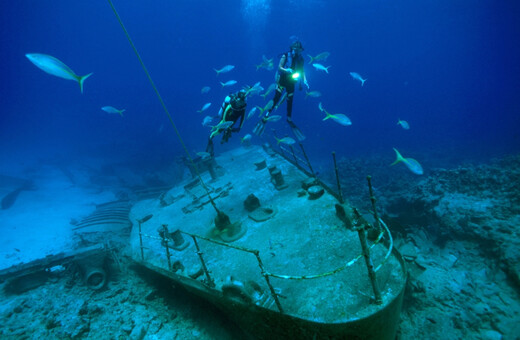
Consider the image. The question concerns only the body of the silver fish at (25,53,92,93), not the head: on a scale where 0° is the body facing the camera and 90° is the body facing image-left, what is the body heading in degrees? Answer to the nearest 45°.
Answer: approximately 90°

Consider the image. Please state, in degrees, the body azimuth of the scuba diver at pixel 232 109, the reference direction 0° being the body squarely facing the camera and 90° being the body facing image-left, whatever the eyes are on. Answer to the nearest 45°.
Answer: approximately 315°

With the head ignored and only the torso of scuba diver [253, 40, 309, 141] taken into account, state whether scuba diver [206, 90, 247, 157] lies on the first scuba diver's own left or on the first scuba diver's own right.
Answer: on the first scuba diver's own right

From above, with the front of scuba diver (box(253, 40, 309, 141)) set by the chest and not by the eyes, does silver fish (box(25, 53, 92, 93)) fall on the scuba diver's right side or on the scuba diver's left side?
on the scuba diver's right side

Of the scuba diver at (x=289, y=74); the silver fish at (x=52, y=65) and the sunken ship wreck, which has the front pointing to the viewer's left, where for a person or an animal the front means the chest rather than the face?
the silver fish

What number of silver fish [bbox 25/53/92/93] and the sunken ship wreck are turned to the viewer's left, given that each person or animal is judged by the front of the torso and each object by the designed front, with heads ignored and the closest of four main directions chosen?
1

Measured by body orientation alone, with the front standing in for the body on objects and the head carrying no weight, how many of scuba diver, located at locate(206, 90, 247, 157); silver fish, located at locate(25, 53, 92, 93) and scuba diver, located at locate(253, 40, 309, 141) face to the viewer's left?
1

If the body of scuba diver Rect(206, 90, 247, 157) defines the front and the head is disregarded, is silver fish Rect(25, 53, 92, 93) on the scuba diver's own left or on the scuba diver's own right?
on the scuba diver's own right

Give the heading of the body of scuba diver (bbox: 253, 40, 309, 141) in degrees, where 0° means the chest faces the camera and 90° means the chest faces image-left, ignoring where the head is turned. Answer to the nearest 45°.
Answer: approximately 315°

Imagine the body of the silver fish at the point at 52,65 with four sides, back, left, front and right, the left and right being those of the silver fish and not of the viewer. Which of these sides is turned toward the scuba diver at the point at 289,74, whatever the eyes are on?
back

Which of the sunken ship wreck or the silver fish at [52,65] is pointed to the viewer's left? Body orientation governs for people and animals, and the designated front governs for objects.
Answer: the silver fish

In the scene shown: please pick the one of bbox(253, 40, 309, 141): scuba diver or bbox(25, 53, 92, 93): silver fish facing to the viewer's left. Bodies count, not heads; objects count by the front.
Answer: the silver fish
